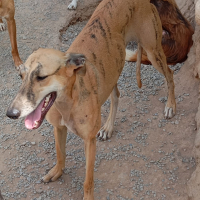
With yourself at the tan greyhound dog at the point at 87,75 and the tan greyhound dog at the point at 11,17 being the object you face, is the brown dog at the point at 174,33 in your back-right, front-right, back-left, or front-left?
front-right

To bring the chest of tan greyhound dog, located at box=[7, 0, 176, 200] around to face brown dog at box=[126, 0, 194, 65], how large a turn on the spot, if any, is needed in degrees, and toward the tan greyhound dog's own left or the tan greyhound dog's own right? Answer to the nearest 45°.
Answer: approximately 180°

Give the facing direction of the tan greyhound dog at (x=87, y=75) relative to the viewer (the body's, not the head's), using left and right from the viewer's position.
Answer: facing the viewer and to the left of the viewer
